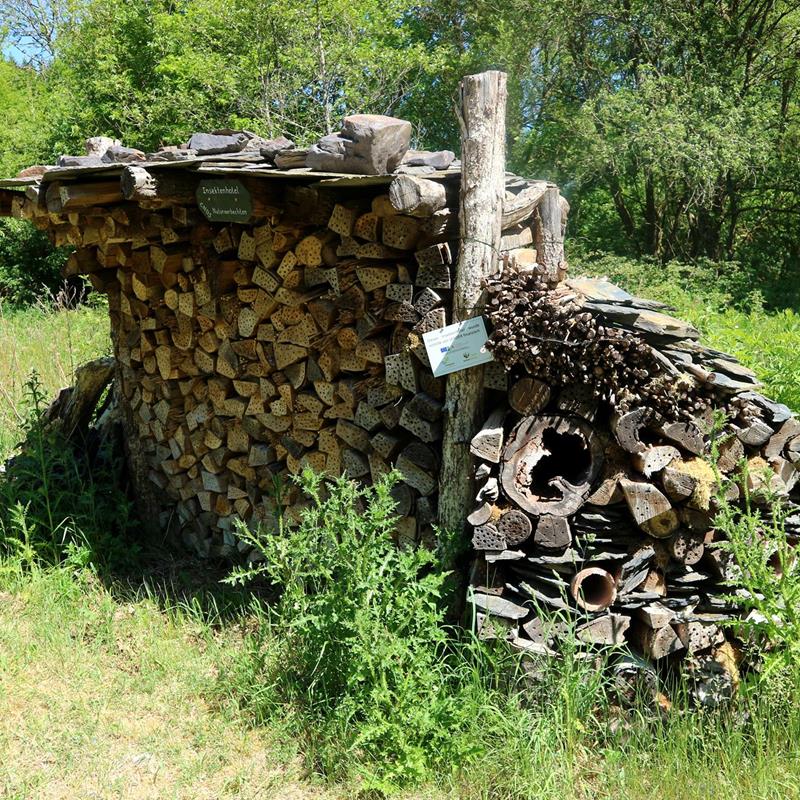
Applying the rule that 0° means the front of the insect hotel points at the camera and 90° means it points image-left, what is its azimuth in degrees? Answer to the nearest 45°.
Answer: approximately 0°

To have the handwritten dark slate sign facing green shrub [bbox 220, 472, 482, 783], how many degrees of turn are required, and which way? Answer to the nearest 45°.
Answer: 0° — it already faces it

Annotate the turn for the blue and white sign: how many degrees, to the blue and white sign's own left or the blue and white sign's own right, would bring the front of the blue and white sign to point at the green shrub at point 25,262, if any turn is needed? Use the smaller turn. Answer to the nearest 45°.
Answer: approximately 135° to the blue and white sign's own right

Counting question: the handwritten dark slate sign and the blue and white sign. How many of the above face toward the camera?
2

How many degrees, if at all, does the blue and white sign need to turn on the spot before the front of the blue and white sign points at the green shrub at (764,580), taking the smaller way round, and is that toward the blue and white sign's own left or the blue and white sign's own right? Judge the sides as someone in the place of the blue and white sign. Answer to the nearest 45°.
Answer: approximately 45° to the blue and white sign's own left

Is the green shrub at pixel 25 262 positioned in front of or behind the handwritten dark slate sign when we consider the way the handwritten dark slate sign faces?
behind

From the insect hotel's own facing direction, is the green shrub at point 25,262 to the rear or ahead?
to the rear

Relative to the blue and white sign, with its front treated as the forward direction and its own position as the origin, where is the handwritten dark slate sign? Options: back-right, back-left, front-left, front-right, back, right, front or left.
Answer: back-right
